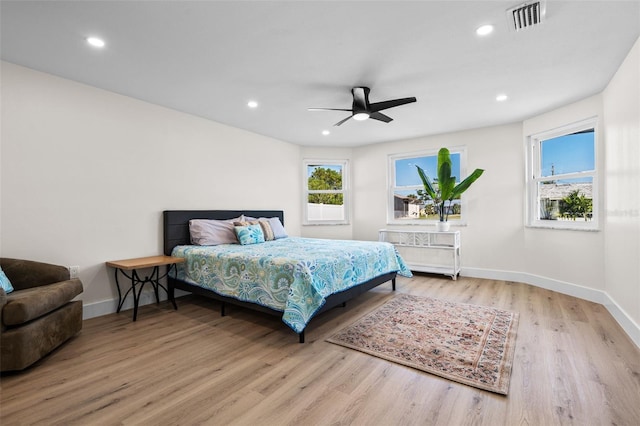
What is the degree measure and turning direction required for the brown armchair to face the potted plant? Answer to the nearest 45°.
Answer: approximately 45° to its left

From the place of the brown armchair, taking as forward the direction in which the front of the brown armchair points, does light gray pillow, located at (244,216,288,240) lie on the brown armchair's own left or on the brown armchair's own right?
on the brown armchair's own left

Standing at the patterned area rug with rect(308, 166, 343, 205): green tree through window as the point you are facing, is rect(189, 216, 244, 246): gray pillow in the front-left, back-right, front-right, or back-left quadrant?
front-left

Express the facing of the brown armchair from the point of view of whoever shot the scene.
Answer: facing the viewer and to the right of the viewer

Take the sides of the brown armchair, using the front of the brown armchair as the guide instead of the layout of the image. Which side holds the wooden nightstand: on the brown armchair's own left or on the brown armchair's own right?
on the brown armchair's own left

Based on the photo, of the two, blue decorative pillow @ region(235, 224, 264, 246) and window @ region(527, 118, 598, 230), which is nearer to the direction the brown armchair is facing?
the window

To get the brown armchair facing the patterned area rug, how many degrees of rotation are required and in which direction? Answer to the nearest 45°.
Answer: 0° — it already faces it

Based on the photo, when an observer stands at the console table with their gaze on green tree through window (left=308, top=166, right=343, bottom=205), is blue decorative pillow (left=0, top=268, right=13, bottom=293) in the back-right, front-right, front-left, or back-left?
front-left

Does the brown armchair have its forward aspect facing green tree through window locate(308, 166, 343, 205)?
no

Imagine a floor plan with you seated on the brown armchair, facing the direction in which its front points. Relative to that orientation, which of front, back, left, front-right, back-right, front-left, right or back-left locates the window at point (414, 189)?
front-left

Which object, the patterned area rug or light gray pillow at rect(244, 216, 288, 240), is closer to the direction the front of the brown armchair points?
the patterned area rug

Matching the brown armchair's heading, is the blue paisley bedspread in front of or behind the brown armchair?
in front

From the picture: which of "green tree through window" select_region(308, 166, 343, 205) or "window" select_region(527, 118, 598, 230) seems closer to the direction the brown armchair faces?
the window
